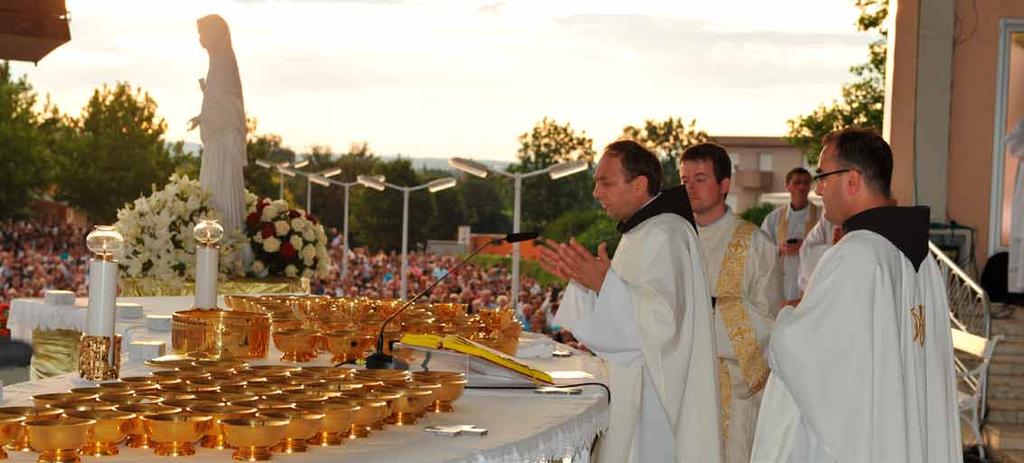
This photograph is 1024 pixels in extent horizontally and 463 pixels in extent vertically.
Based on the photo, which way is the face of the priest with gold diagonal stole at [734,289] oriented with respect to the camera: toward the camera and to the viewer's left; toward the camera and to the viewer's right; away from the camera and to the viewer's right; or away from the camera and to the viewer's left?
toward the camera and to the viewer's left

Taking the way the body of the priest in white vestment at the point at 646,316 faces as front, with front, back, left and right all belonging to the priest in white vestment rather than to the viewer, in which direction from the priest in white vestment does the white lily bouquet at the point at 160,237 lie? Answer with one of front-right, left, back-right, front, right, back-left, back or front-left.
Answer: front-right

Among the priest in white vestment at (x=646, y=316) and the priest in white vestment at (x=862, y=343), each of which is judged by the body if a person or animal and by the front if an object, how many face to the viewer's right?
0

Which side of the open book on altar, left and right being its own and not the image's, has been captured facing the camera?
right

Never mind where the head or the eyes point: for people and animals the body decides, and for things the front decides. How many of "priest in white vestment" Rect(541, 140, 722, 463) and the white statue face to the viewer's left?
2

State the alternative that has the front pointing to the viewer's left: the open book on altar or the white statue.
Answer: the white statue

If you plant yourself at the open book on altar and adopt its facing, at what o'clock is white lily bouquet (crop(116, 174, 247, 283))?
The white lily bouquet is roughly at 8 o'clock from the open book on altar.

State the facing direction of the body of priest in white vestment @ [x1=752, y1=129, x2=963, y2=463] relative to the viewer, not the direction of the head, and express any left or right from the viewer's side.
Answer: facing away from the viewer and to the left of the viewer

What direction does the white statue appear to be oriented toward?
to the viewer's left

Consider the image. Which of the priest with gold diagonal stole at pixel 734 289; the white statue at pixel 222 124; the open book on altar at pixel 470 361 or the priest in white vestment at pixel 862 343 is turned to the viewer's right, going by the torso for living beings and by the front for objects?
the open book on altar

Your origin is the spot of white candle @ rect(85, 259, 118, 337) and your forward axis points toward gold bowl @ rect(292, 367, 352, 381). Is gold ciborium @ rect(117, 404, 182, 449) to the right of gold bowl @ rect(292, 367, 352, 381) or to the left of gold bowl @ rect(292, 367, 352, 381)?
right

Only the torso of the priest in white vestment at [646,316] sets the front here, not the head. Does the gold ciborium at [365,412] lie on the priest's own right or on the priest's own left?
on the priest's own left

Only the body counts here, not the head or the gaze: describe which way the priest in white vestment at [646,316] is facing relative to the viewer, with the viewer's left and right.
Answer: facing to the left of the viewer

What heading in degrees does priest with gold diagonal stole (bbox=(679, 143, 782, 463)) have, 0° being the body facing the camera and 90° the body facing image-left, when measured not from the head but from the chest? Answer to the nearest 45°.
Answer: approximately 45°

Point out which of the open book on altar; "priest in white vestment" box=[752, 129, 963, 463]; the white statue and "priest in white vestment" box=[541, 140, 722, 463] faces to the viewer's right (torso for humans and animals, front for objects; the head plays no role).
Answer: the open book on altar

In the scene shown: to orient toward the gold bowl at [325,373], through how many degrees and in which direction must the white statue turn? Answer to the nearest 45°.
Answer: approximately 90° to its left
